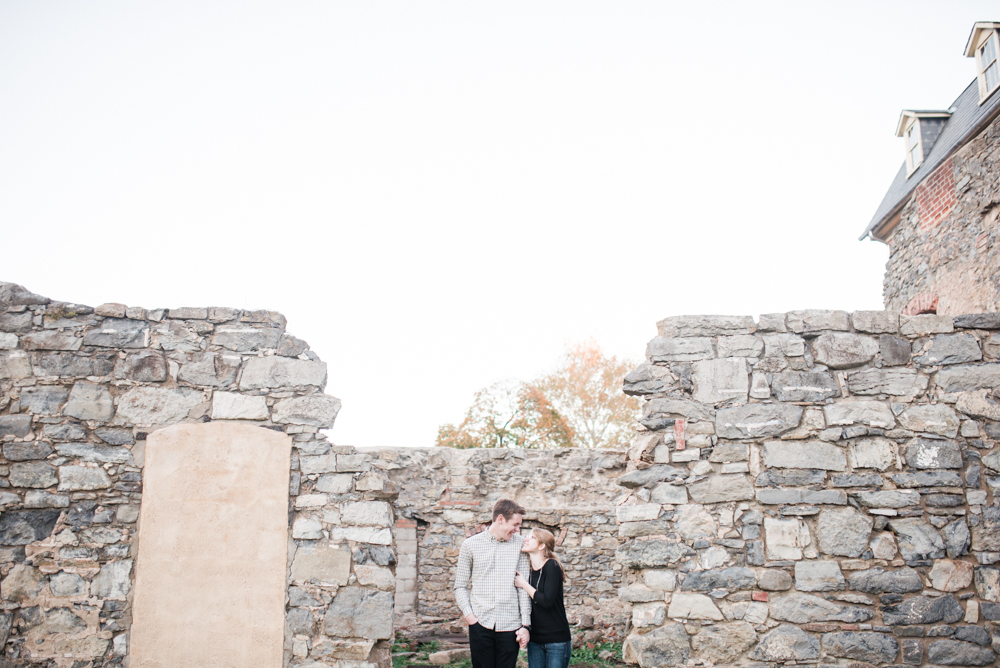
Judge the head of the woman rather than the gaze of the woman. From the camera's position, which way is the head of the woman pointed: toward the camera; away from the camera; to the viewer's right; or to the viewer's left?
to the viewer's left

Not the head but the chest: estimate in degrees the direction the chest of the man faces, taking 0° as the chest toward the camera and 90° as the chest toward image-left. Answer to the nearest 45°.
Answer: approximately 0°

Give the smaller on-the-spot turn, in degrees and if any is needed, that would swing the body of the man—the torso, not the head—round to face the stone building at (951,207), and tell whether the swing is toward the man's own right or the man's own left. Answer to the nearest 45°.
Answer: approximately 135° to the man's own left
